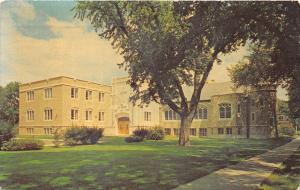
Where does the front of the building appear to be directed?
toward the camera

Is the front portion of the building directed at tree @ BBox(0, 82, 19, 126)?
no

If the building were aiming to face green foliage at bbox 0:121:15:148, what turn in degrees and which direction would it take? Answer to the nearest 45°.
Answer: approximately 90° to its right

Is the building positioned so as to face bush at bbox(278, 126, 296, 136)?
no

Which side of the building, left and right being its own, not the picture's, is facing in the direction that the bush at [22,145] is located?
right
